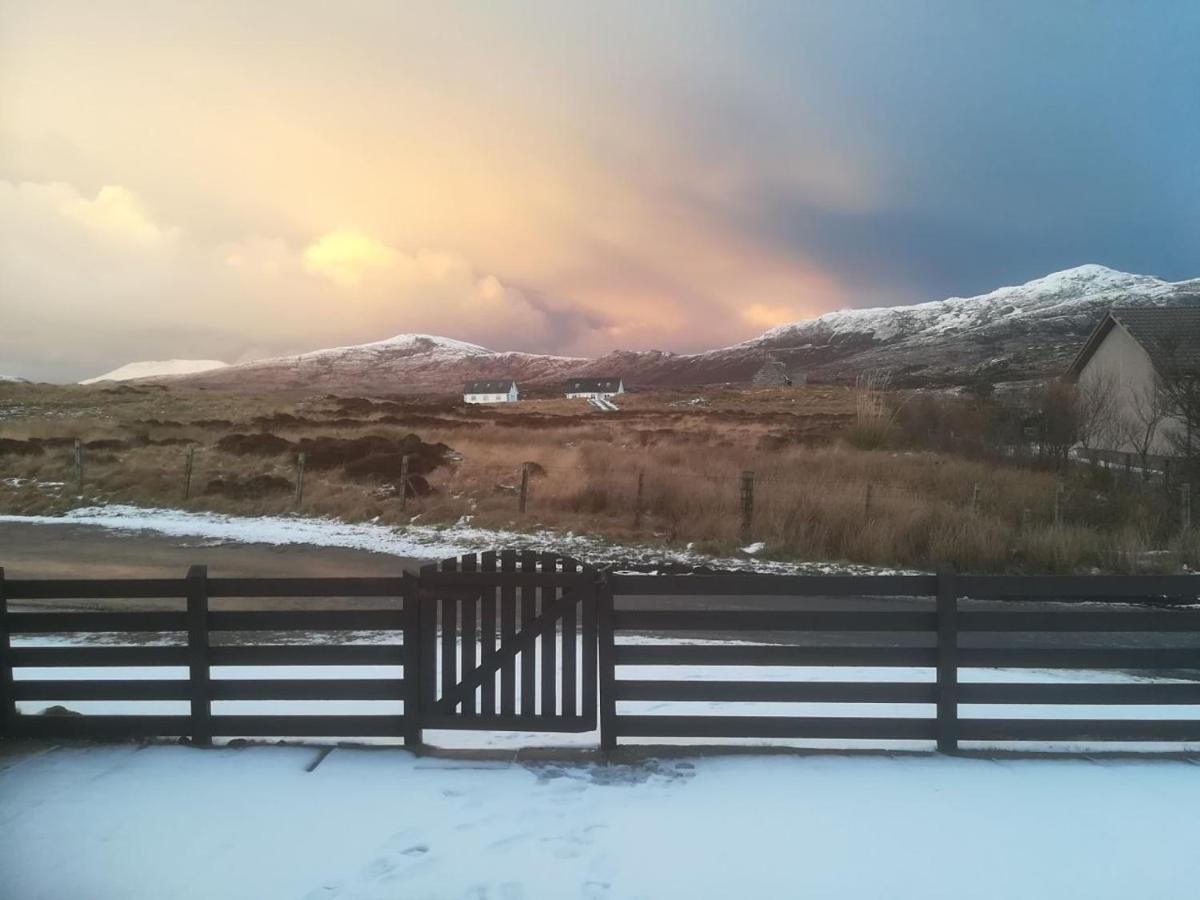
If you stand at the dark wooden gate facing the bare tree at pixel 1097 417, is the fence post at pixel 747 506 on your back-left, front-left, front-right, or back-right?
front-left

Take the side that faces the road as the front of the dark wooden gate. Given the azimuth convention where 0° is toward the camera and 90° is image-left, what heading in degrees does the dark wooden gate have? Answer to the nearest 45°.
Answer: approximately 180°

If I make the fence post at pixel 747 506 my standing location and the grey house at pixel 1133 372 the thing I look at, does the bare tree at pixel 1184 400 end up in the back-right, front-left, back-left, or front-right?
front-right
